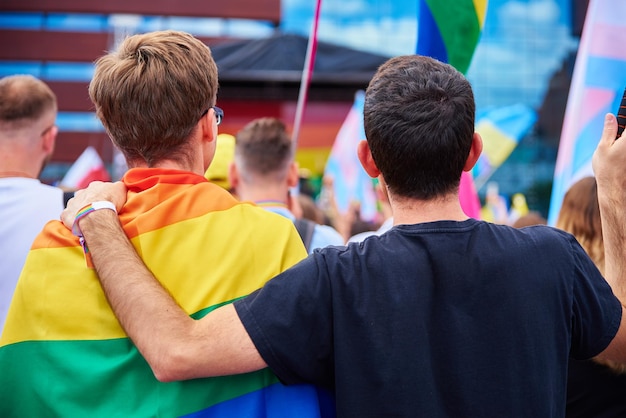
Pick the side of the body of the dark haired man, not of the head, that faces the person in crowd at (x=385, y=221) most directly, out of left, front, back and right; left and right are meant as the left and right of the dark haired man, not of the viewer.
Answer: front

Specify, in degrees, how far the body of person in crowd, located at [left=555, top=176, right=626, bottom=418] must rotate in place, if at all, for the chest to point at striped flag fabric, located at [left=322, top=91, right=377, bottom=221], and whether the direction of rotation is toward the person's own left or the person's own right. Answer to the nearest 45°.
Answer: approximately 45° to the person's own left

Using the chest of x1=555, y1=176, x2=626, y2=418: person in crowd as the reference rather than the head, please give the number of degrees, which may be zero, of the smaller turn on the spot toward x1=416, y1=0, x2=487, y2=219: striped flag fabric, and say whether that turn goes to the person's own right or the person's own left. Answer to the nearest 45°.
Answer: approximately 45° to the person's own left

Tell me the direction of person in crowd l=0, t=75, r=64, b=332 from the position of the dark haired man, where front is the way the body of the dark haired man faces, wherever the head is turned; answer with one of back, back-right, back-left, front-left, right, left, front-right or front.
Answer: front-left

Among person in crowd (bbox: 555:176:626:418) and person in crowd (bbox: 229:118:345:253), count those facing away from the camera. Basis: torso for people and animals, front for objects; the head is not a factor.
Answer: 2

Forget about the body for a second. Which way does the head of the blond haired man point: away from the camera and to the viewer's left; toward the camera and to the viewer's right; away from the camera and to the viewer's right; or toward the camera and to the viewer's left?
away from the camera and to the viewer's right

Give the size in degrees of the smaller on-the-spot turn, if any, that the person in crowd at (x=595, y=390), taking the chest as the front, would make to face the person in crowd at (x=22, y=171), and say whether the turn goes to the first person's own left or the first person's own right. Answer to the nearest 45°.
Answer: approximately 90° to the first person's own left

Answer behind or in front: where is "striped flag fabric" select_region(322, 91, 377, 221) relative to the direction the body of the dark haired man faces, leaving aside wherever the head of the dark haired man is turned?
in front

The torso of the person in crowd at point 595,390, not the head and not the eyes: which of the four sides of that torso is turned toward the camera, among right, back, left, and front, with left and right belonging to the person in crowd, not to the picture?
back

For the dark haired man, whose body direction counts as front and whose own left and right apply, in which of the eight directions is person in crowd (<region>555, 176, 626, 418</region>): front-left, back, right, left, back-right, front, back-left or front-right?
front-right

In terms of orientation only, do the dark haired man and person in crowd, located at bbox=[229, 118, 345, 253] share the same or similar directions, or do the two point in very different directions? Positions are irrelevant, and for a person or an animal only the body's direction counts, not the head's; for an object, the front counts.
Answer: same or similar directions

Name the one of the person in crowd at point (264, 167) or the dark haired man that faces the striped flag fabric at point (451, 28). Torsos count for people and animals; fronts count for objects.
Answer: the dark haired man

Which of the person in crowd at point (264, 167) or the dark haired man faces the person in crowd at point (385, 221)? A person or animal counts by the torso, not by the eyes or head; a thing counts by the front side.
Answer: the dark haired man

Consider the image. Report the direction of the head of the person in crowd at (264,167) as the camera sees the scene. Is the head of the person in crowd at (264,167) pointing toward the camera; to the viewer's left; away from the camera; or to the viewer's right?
away from the camera

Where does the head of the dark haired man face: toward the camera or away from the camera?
away from the camera

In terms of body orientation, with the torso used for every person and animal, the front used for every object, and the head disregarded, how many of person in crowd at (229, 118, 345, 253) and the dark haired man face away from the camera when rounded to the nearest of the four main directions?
2

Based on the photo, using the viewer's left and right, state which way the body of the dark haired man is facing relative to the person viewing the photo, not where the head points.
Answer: facing away from the viewer
